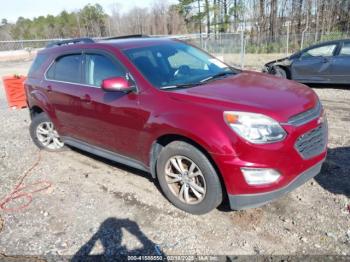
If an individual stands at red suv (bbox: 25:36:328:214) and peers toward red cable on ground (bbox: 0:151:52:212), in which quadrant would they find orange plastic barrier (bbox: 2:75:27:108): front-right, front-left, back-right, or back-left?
front-right

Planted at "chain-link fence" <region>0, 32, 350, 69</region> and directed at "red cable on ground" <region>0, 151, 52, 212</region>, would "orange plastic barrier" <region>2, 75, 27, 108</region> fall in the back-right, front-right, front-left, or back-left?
front-right

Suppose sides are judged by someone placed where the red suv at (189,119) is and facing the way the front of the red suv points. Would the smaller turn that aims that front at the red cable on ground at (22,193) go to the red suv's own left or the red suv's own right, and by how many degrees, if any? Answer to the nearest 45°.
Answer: approximately 135° to the red suv's own right

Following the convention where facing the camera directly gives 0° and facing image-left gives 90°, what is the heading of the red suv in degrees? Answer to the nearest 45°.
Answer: approximately 315°

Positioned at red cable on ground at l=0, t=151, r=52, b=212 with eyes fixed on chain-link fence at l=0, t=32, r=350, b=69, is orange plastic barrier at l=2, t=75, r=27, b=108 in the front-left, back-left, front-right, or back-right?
front-left

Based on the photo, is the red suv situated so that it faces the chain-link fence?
no

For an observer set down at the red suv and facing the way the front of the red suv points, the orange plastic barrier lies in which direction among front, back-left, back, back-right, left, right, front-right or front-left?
back
